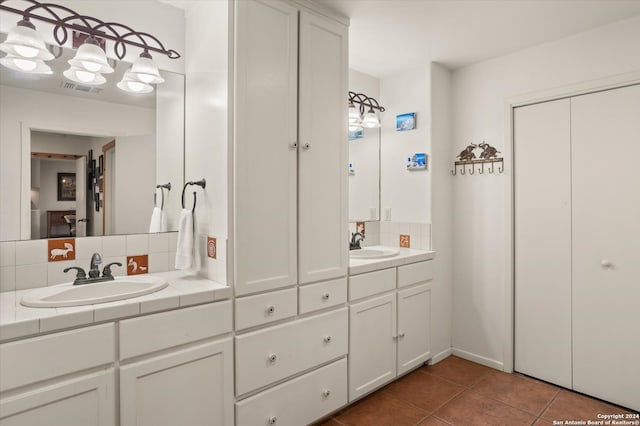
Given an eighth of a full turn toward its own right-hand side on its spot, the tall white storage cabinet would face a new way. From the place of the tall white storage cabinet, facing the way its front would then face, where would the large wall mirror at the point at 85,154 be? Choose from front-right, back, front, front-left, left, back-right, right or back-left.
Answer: right

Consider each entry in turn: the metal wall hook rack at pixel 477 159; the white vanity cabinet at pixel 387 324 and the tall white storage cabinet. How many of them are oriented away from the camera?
0

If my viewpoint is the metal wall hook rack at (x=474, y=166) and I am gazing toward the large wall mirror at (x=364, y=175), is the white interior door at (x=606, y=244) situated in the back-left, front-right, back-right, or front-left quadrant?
back-left

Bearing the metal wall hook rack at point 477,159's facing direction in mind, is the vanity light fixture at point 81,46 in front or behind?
in front

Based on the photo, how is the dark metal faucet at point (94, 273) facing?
toward the camera

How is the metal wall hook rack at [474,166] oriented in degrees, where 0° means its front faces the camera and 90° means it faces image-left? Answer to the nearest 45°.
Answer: approximately 45°

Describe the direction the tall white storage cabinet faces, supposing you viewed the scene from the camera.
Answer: facing the viewer and to the right of the viewer

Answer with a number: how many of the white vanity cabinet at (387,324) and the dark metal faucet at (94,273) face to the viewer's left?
0

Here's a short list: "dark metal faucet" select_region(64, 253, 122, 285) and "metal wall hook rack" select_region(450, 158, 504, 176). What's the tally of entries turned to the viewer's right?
0

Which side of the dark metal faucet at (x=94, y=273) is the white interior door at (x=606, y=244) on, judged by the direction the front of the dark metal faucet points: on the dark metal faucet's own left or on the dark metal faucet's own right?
on the dark metal faucet's own left

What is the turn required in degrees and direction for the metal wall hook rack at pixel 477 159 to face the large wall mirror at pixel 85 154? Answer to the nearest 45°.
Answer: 0° — it already faces it
